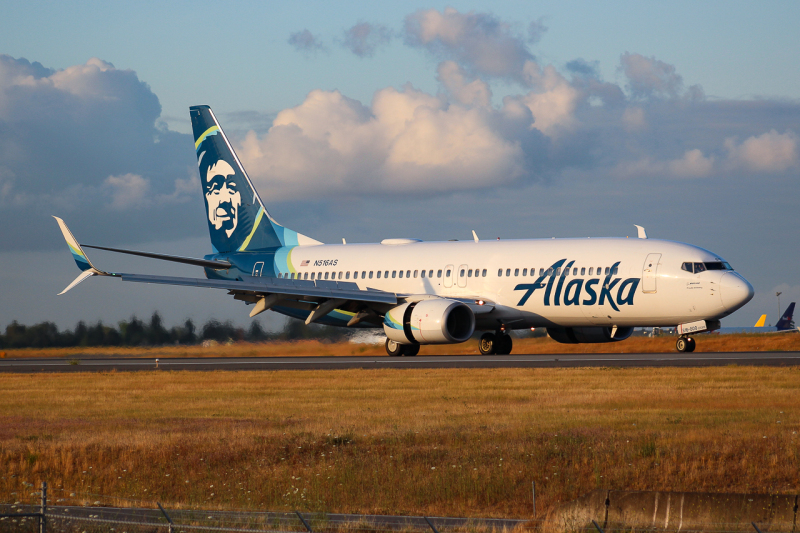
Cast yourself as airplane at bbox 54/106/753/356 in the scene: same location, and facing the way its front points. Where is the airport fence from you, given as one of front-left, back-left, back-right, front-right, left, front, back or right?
front-right

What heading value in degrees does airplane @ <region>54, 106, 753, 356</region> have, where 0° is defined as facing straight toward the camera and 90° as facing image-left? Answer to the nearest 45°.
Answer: approximately 315°
